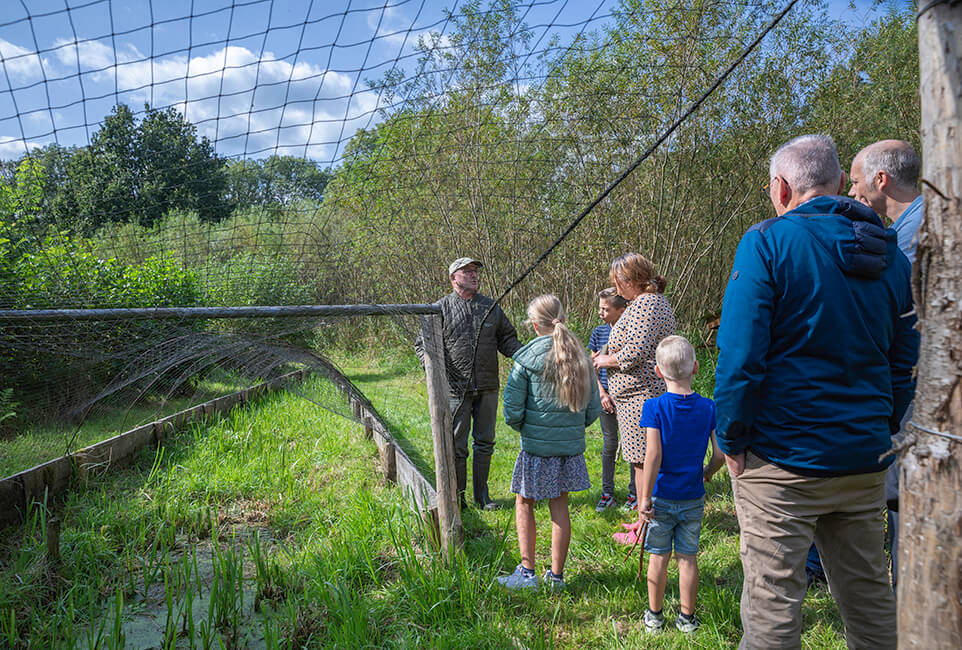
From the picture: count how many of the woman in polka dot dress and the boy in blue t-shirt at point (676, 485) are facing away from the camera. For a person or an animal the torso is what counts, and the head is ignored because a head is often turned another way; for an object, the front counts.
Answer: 1

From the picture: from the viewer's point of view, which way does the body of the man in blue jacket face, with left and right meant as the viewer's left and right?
facing away from the viewer and to the left of the viewer

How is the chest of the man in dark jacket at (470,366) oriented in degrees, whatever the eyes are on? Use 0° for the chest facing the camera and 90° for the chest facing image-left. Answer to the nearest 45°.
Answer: approximately 315°

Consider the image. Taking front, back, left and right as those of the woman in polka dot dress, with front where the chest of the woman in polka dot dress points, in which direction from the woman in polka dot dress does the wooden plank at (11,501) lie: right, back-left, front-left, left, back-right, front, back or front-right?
front

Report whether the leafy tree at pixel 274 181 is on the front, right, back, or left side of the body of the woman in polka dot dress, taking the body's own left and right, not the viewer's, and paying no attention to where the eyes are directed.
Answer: front

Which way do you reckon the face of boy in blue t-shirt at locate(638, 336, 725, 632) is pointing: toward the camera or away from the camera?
away from the camera

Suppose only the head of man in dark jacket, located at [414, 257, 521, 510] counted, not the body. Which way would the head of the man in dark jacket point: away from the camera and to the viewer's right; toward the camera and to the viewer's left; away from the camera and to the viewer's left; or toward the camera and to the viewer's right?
toward the camera and to the viewer's right

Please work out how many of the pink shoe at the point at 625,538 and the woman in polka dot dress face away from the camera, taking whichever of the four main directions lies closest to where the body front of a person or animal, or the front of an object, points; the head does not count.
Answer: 0

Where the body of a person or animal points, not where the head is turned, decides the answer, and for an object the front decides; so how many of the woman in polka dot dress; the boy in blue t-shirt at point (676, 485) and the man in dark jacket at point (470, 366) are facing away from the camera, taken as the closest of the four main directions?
1

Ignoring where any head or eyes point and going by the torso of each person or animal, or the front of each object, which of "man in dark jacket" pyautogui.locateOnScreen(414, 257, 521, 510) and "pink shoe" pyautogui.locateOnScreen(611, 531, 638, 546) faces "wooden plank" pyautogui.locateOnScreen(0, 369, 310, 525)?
the pink shoe

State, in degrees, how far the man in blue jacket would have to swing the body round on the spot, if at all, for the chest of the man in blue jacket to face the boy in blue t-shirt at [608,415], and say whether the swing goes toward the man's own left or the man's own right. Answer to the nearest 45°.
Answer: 0° — they already face them

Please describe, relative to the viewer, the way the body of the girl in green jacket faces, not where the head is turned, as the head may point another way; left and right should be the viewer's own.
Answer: facing away from the viewer and to the left of the viewer

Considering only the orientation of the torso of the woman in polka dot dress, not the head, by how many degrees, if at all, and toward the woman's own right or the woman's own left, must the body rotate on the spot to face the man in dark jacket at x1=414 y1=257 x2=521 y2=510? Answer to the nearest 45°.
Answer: approximately 45° to the woman's own right

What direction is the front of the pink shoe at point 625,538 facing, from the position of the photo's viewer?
facing to the left of the viewer

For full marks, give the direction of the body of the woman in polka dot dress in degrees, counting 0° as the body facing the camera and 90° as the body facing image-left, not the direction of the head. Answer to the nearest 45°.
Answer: approximately 90°

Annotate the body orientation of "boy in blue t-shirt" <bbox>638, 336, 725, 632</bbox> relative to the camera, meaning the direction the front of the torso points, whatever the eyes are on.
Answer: away from the camera

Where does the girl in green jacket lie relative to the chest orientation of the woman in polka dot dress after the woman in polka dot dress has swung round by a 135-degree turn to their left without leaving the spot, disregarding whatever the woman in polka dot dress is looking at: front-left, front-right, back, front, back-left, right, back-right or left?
right

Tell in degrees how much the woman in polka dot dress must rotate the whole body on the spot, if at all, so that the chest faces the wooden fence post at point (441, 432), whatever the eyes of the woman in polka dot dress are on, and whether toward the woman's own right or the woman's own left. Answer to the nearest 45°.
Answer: approximately 45° to the woman's own left
